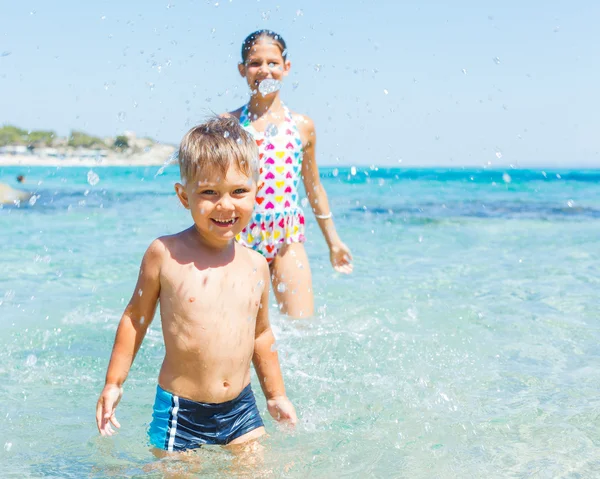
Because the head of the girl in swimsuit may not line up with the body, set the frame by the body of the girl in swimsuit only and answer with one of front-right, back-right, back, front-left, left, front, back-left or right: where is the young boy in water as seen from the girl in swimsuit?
front

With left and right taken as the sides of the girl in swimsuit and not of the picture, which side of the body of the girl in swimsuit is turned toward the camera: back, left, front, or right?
front
